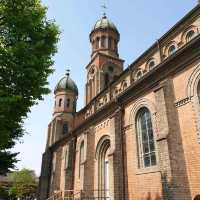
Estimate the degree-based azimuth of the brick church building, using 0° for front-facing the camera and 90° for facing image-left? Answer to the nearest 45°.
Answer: approximately 135°

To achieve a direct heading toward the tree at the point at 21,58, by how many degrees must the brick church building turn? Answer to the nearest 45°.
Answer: approximately 90° to its left
